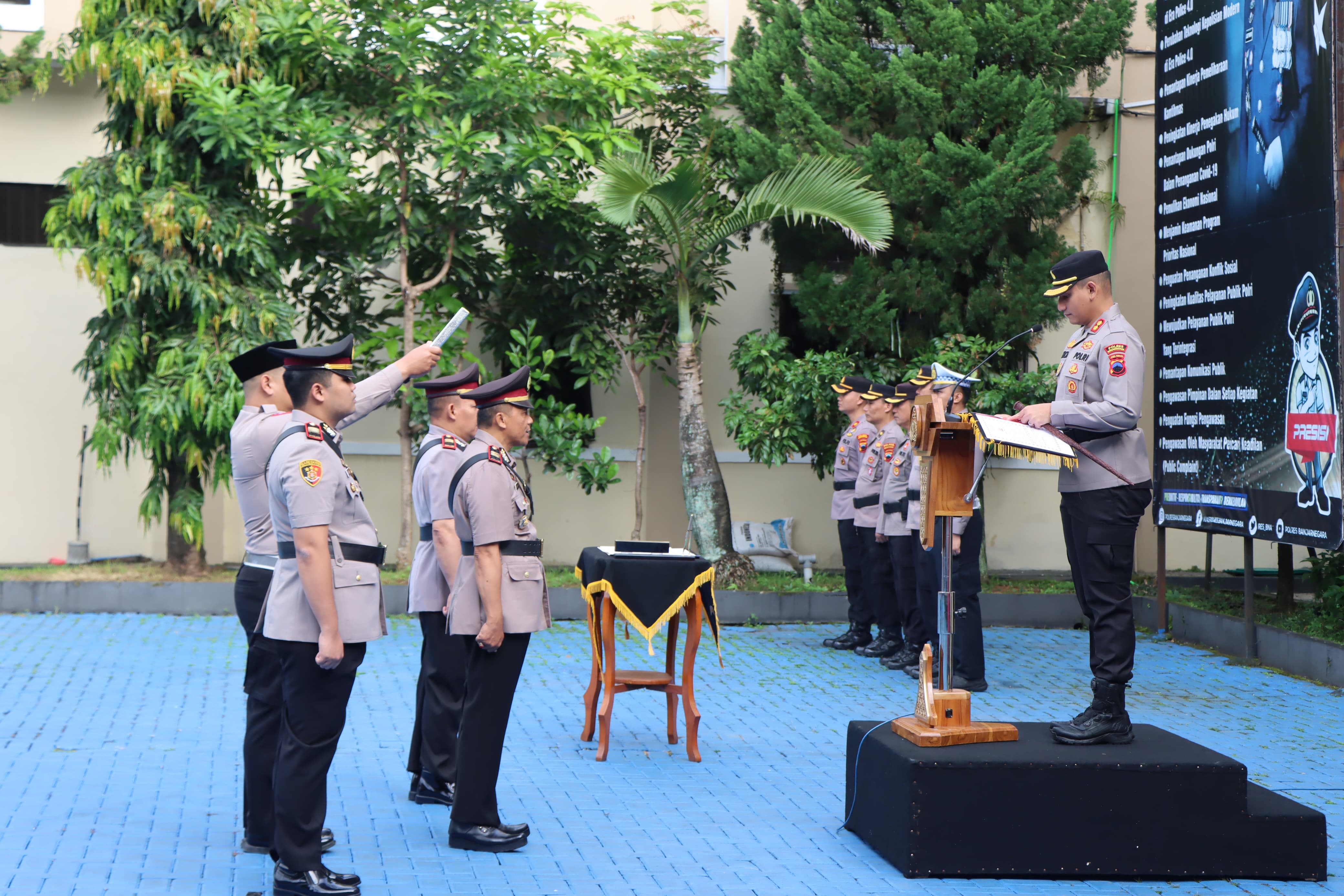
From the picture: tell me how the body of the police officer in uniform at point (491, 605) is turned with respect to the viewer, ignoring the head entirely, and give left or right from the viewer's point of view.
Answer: facing to the right of the viewer

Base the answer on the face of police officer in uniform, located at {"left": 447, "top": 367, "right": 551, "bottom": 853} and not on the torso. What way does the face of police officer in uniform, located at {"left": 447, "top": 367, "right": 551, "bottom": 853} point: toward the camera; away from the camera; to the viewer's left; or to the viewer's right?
to the viewer's right

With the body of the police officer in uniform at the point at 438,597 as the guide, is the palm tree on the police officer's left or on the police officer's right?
on the police officer's left

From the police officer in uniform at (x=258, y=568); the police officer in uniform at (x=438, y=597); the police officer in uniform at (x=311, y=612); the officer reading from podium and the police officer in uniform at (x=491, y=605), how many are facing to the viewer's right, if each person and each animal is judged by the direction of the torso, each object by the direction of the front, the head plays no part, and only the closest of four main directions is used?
4

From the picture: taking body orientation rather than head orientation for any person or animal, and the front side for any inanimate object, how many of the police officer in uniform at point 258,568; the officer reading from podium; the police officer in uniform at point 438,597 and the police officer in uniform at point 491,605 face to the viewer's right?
3

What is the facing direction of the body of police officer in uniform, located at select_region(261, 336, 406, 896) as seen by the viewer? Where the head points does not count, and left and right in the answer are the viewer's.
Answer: facing to the right of the viewer

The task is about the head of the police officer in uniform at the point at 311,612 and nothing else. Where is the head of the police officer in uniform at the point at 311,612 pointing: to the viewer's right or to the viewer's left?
to the viewer's right

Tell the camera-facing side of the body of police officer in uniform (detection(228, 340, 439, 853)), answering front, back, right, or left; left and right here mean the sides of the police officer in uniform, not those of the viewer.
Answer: right

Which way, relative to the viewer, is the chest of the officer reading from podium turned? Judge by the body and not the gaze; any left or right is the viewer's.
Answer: facing to the left of the viewer

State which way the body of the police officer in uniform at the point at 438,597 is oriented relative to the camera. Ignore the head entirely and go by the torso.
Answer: to the viewer's right

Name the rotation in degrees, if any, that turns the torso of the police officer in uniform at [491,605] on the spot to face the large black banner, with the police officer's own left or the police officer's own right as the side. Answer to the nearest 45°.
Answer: approximately 45° to the police officer's own left
